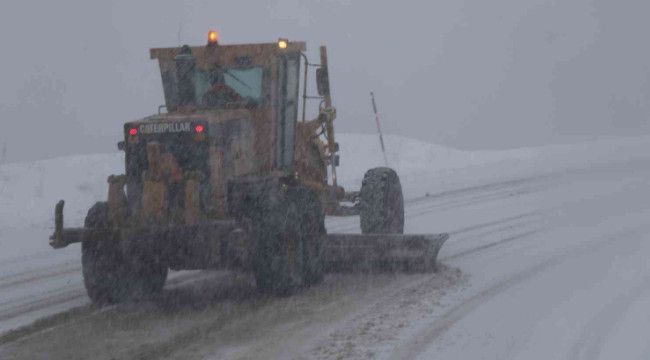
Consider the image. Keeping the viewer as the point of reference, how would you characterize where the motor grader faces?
facing away from the viewer and to the right of the viewer
